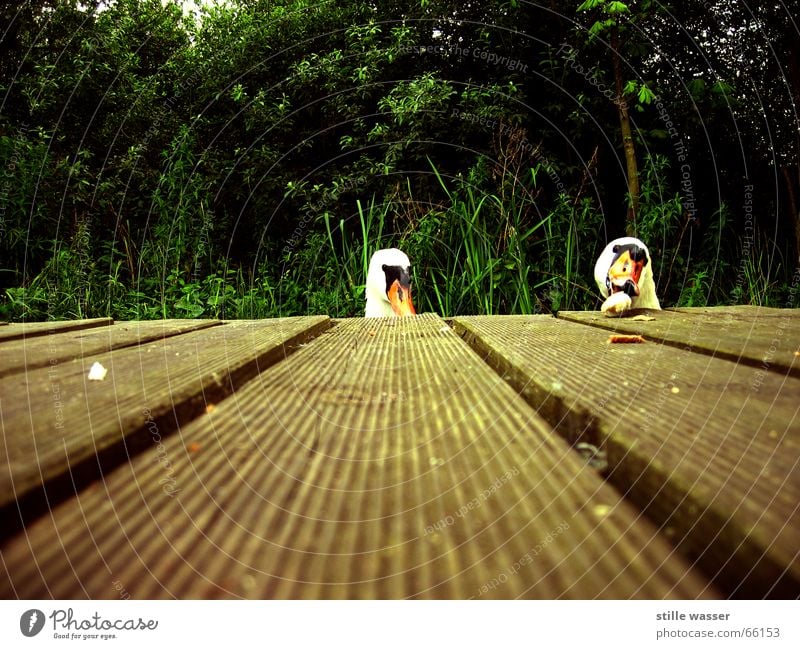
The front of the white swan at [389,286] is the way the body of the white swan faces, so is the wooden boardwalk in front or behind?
in front

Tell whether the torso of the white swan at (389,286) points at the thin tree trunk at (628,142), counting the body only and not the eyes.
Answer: no

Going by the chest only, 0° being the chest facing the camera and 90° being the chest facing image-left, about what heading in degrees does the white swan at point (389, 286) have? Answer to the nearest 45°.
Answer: approximately 315°

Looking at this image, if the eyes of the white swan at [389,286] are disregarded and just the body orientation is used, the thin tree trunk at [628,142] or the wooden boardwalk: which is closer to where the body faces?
the wooden boardwalk
